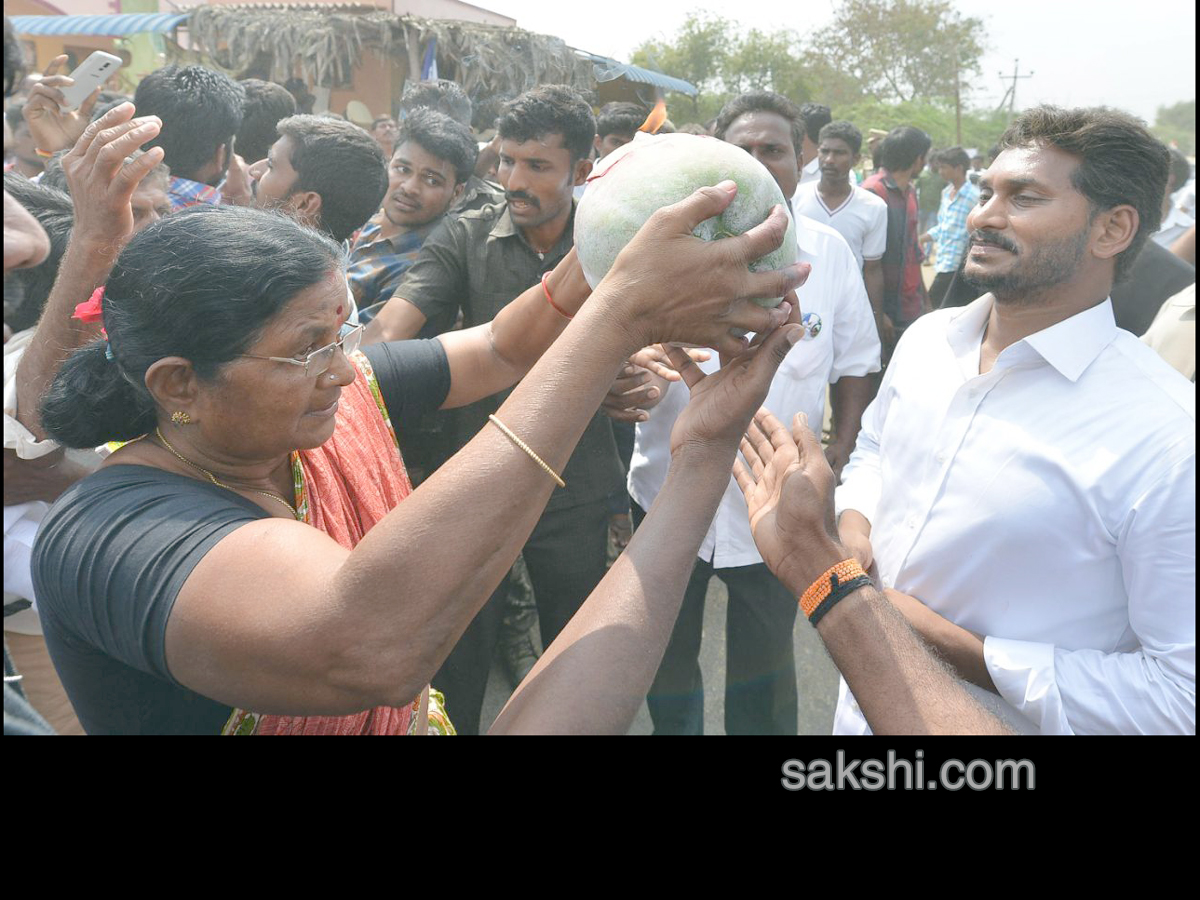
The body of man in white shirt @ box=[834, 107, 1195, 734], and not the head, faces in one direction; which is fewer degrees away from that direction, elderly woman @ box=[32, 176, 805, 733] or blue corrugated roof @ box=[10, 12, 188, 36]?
the elderly woman

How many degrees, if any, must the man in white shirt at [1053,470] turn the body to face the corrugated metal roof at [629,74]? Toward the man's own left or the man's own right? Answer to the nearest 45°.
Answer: approximately 90° to the man's own right

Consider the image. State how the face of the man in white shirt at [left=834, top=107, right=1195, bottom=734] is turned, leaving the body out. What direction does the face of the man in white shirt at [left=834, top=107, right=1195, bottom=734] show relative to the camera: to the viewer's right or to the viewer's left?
to the viewer's left

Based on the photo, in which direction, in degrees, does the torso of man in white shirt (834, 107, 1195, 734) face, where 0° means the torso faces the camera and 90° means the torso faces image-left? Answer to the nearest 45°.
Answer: approximately 45°

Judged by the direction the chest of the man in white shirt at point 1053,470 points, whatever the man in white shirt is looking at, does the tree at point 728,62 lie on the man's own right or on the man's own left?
on the man's own right

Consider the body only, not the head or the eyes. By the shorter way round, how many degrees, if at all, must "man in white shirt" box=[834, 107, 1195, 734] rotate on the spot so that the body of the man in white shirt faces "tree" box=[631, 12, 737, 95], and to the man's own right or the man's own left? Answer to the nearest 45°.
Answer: approximately 90° to the man's own right

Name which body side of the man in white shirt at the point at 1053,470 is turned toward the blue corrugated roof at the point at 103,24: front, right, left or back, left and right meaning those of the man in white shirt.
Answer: right

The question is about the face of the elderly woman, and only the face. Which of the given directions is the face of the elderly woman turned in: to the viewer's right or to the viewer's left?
to the viewer's right

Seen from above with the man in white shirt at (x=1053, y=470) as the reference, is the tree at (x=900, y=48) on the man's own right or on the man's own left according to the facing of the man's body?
on the man's own right

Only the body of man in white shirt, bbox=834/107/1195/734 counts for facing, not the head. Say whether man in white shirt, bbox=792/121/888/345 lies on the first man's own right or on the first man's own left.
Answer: on the first man's own right

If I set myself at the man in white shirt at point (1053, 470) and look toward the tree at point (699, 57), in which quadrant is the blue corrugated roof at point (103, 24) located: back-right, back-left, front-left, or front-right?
front-left

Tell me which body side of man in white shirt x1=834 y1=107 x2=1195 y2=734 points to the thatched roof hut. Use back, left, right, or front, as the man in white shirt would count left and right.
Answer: right
